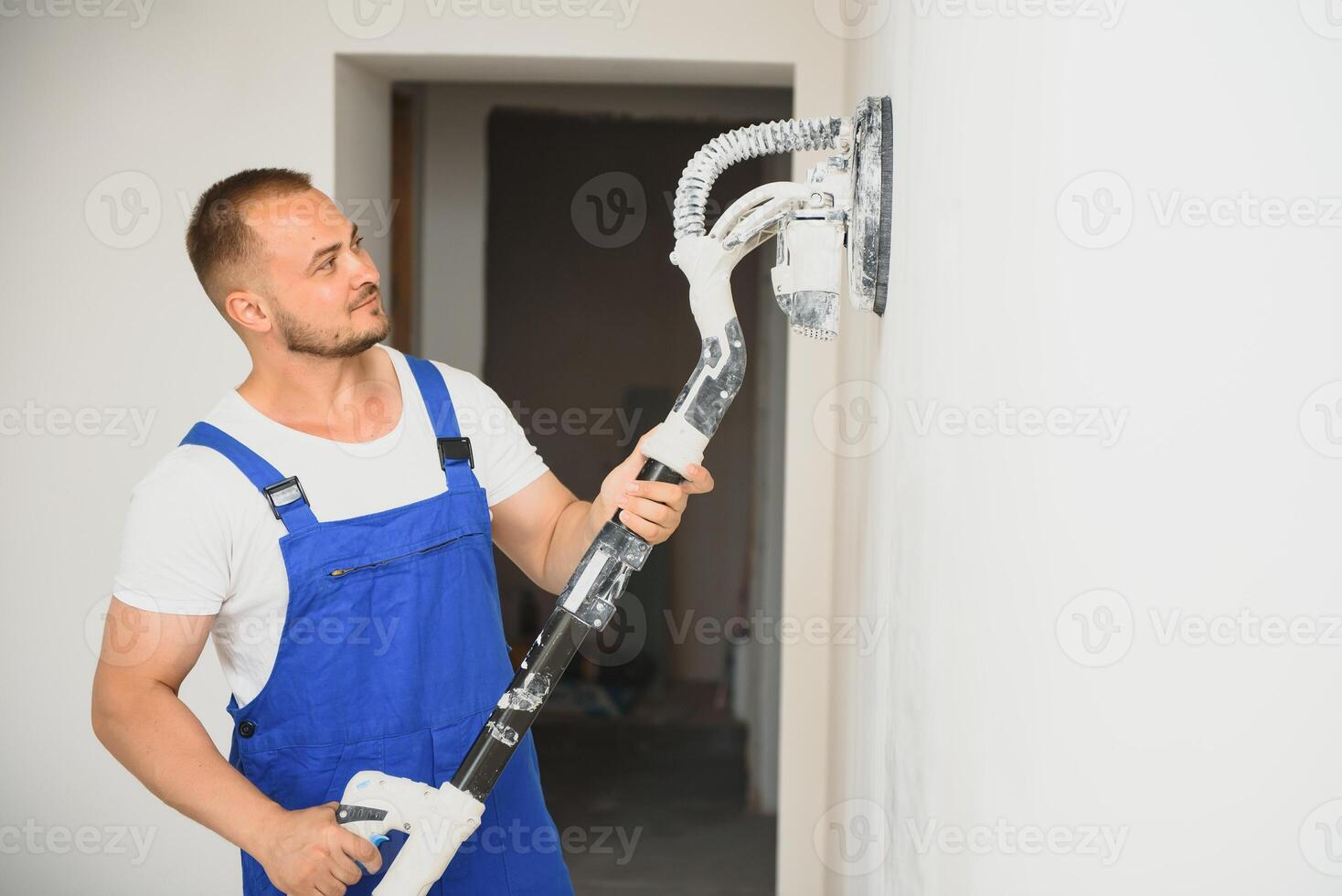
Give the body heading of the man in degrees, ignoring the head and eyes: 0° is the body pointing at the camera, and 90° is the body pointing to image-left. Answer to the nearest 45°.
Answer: approximately 315°
